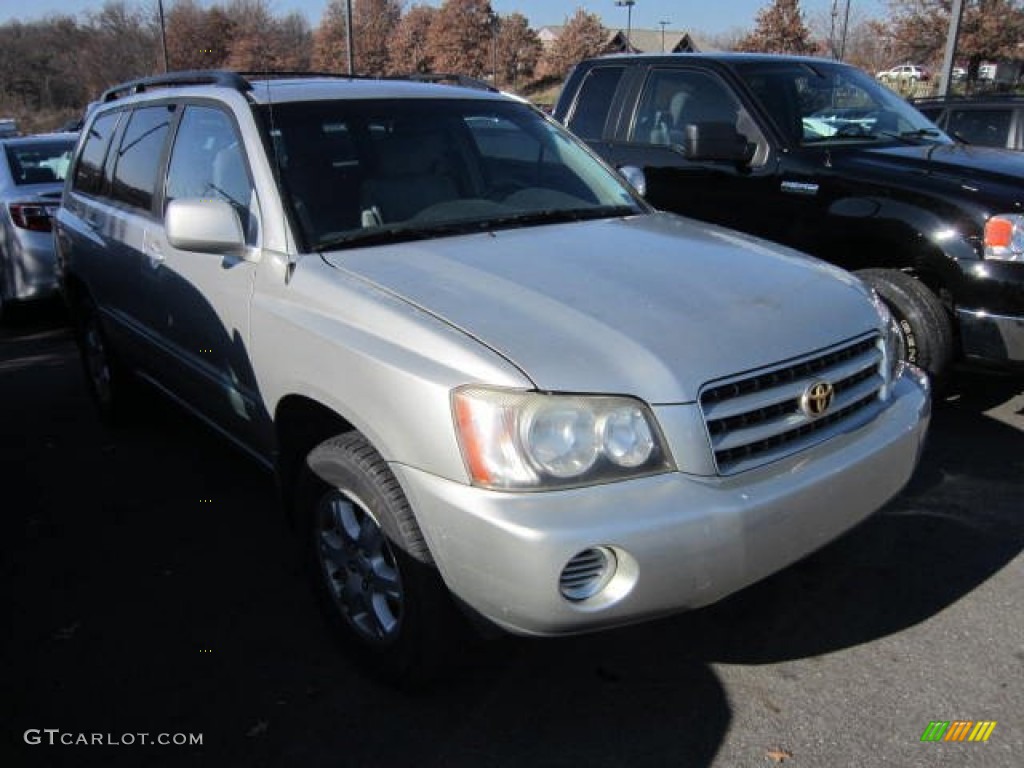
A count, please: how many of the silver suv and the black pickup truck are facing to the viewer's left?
0

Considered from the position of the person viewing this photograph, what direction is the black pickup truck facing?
facing the viewer and to the right of the viewer

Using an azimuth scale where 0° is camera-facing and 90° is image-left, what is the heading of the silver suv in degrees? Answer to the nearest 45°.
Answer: approximately 315°

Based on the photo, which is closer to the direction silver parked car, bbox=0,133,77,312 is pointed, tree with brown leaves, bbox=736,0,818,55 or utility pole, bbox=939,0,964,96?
the tree with brown leaves

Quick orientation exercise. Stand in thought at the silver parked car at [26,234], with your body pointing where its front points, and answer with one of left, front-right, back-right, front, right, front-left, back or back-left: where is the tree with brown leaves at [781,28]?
right

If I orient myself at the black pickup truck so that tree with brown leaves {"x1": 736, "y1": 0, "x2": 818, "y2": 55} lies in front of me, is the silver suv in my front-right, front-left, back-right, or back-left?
back-left

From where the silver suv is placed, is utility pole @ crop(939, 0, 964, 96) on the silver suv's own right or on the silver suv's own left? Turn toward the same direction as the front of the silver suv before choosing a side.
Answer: on the silver suv's own left

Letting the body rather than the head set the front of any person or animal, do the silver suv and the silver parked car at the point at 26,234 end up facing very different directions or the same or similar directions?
very different directions
